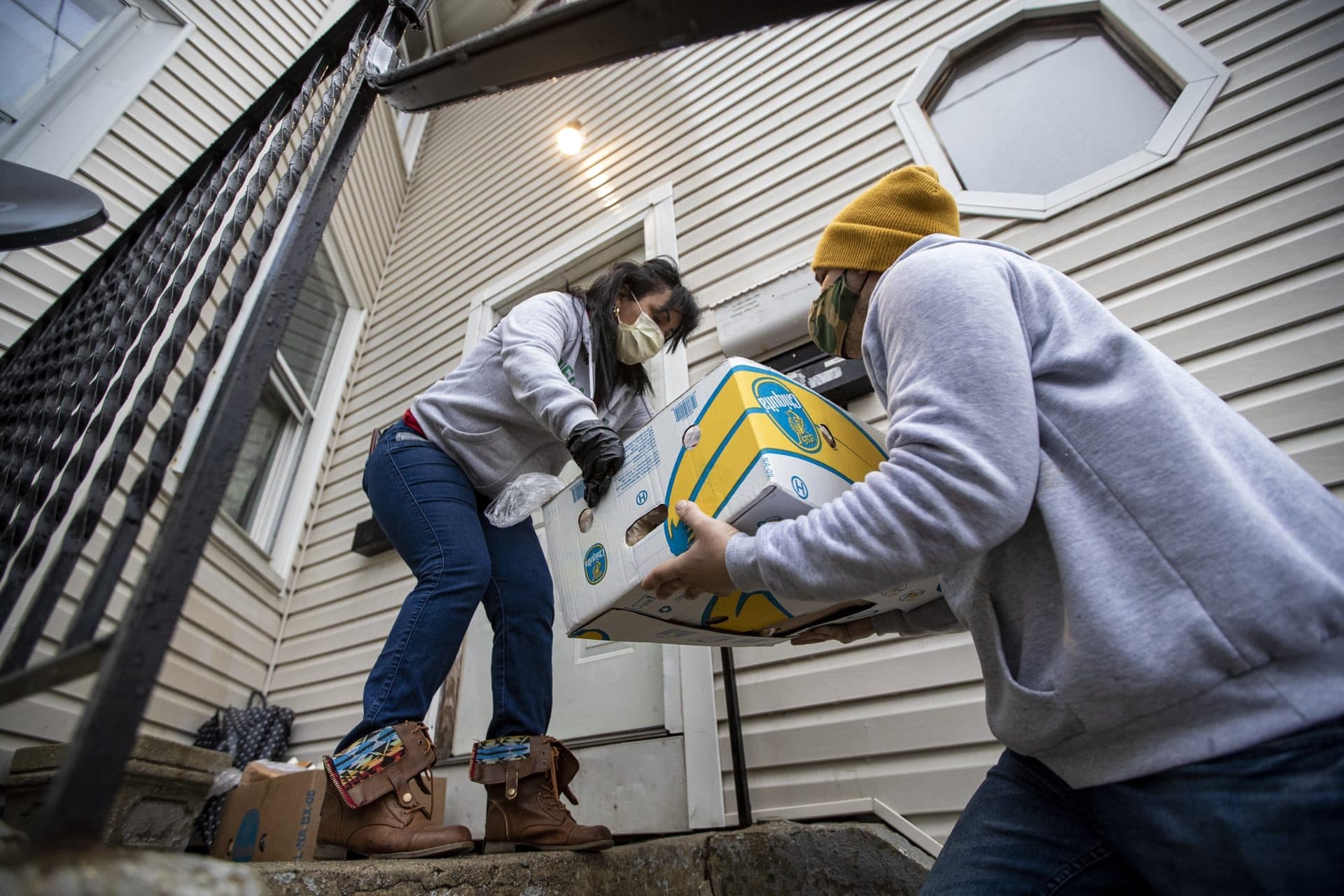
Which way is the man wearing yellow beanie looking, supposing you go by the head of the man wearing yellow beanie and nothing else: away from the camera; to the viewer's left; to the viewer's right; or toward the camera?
to the viewer's left

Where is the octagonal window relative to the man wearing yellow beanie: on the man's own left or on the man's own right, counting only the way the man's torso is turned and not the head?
on the man's own right

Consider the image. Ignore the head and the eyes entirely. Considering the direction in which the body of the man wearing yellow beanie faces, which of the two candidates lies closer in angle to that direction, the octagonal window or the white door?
the white door

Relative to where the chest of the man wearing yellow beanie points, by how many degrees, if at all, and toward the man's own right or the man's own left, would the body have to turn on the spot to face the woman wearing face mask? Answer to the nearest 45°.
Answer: approximately 45° to the man's own right

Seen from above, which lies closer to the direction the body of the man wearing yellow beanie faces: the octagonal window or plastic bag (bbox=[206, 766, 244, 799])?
the plastic bag

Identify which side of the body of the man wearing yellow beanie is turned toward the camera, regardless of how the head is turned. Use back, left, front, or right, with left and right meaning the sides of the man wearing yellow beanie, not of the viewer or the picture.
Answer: left

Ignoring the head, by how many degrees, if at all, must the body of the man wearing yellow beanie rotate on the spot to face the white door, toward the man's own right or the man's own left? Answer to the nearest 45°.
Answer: approximately 45° to the man's own right
